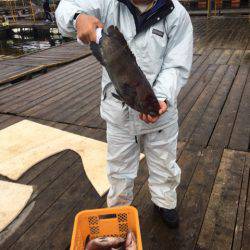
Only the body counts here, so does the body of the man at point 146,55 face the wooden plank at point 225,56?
no

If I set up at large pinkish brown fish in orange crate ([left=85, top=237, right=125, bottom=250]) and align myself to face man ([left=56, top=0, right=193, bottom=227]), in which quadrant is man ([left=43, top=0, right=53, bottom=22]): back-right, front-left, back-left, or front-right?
front-left

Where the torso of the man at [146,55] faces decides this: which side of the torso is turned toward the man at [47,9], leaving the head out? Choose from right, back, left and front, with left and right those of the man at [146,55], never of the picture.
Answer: back

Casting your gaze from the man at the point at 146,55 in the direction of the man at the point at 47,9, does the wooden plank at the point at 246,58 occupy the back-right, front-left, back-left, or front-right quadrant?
front-right

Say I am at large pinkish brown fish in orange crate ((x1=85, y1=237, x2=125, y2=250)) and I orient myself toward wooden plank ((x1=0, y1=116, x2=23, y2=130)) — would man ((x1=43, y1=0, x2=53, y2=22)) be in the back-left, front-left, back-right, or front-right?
front-right

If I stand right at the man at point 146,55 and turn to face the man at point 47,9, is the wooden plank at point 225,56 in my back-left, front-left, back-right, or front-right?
front-right

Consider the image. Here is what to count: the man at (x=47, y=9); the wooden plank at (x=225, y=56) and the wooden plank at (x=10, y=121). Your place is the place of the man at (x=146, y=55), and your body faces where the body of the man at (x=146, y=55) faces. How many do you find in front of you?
0

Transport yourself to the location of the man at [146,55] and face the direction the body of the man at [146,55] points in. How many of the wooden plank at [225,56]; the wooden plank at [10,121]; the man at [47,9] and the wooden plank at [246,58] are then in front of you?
0

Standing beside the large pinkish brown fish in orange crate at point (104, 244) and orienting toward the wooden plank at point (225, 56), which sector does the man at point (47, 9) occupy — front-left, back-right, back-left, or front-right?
front-left

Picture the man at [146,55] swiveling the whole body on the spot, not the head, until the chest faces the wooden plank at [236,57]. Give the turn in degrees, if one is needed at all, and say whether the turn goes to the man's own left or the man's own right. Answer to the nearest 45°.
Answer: approximately 135° to the man's own left

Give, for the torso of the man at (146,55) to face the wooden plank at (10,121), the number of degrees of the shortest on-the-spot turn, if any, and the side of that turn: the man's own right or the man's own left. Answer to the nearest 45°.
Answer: approximately 135° to the man's own right

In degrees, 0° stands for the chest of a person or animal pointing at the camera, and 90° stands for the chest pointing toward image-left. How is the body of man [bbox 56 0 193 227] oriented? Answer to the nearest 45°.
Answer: approximately 0°

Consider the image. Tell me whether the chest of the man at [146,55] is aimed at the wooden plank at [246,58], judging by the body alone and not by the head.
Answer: no
